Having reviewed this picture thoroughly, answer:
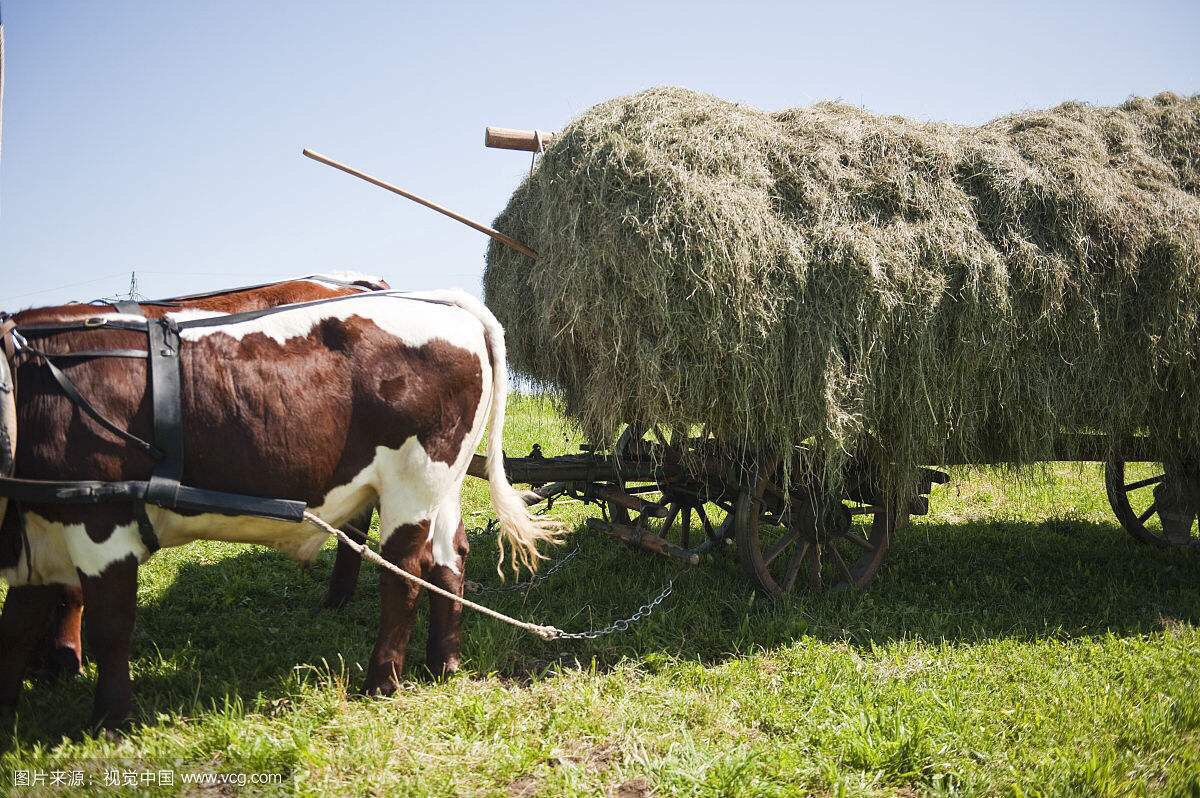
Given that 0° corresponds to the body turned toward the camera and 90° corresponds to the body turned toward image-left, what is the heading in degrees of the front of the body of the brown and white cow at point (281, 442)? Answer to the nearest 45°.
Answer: approximately 90°

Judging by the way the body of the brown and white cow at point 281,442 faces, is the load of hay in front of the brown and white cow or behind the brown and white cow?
behind
